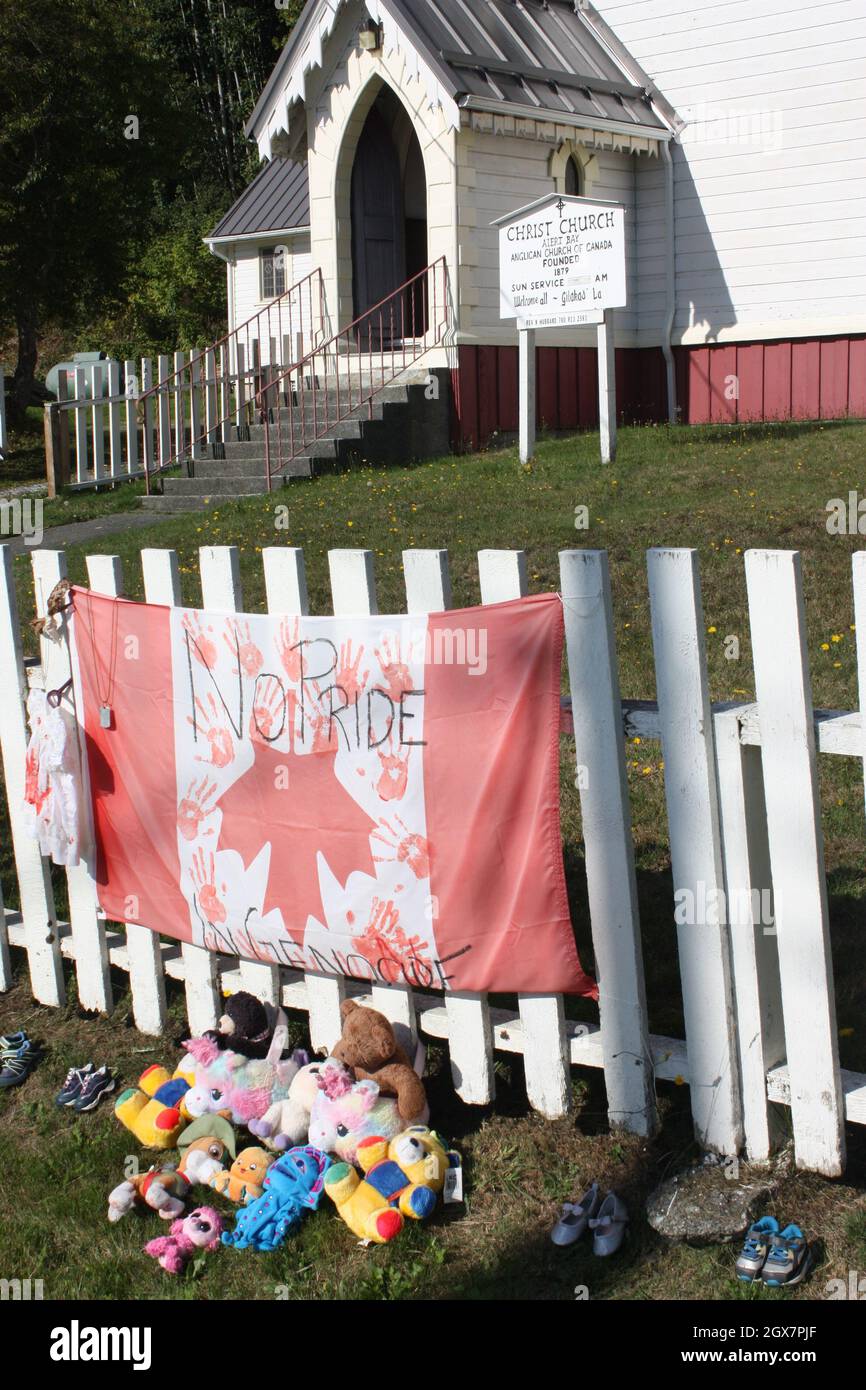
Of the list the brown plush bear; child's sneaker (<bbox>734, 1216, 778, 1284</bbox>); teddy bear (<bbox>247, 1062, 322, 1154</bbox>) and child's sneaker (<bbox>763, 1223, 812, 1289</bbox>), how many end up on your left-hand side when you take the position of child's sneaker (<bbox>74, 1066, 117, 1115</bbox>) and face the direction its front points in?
4

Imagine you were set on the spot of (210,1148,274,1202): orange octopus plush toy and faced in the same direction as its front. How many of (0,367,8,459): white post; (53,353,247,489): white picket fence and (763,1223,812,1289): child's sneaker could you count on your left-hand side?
1

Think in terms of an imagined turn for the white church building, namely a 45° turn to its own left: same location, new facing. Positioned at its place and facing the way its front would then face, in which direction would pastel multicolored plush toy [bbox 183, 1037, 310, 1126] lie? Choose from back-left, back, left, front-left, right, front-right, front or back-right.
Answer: front

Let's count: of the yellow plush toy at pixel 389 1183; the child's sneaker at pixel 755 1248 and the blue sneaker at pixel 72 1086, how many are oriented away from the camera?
0

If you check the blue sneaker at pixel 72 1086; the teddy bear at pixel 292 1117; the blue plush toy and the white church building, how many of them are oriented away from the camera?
0

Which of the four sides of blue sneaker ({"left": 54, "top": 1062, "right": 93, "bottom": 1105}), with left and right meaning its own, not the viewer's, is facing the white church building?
back

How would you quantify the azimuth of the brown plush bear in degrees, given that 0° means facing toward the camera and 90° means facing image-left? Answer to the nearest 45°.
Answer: approximately 45°

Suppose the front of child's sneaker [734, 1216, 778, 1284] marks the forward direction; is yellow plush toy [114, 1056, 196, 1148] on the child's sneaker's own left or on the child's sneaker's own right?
on the child's sneaker's own right

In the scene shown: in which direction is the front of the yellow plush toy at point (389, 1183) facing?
toward the camera
